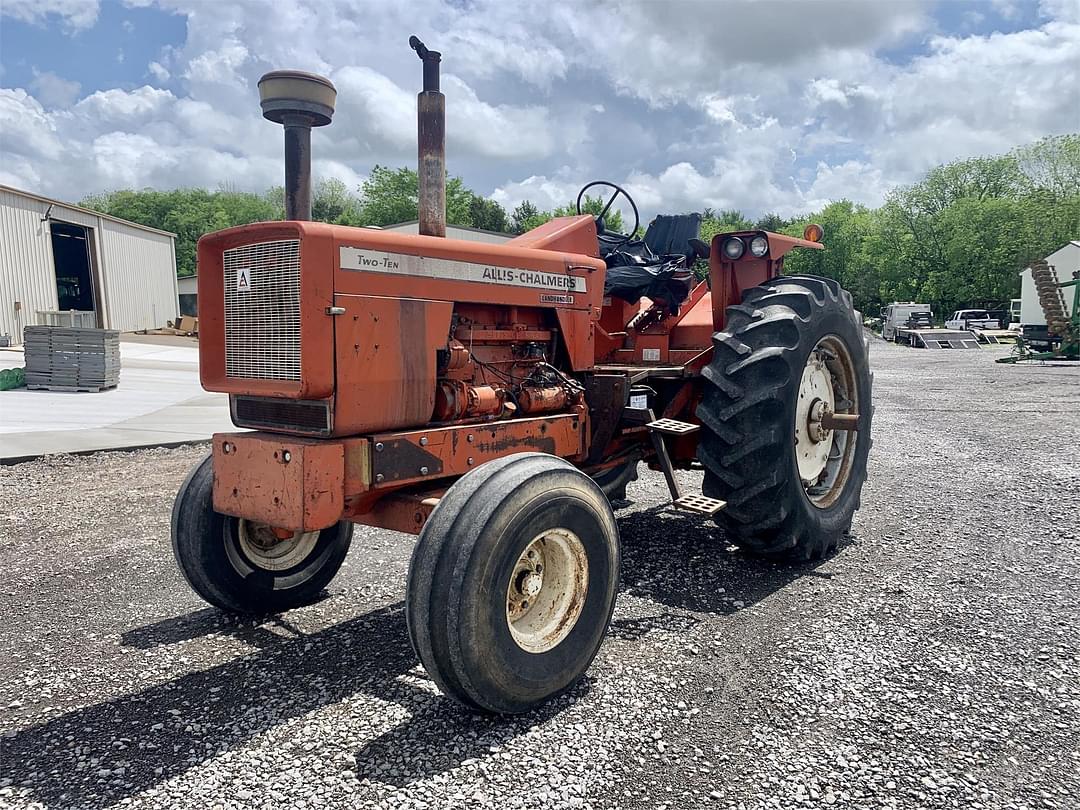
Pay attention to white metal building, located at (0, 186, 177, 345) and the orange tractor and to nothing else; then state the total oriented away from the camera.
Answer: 0

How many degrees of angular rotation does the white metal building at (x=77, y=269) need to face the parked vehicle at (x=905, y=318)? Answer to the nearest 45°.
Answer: approximately 45° to its left

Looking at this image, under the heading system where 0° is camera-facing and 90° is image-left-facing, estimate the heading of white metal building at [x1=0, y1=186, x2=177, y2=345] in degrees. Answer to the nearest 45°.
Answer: approximately 315°

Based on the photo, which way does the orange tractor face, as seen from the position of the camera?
facing the viewer and to the left of the viewer

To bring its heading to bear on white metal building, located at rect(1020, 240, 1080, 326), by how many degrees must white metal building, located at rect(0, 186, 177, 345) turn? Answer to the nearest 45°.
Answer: approximately 45° to its left

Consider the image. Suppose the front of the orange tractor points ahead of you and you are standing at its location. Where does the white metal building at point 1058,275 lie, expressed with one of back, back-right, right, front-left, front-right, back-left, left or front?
back

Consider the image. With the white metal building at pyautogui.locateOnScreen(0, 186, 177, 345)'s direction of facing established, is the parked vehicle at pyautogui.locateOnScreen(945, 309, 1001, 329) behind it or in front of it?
in front

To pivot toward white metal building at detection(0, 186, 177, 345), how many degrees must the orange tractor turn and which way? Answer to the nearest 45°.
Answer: approximately 90° to its right

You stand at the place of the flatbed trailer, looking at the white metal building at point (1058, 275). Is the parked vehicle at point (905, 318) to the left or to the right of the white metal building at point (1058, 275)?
left

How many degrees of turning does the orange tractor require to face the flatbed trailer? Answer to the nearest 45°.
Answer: approximately 180°

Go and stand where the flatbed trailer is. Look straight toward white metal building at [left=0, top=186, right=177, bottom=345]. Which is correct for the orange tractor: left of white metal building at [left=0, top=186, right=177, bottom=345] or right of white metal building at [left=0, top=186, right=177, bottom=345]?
left

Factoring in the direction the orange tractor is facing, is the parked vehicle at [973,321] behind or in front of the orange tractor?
behind
